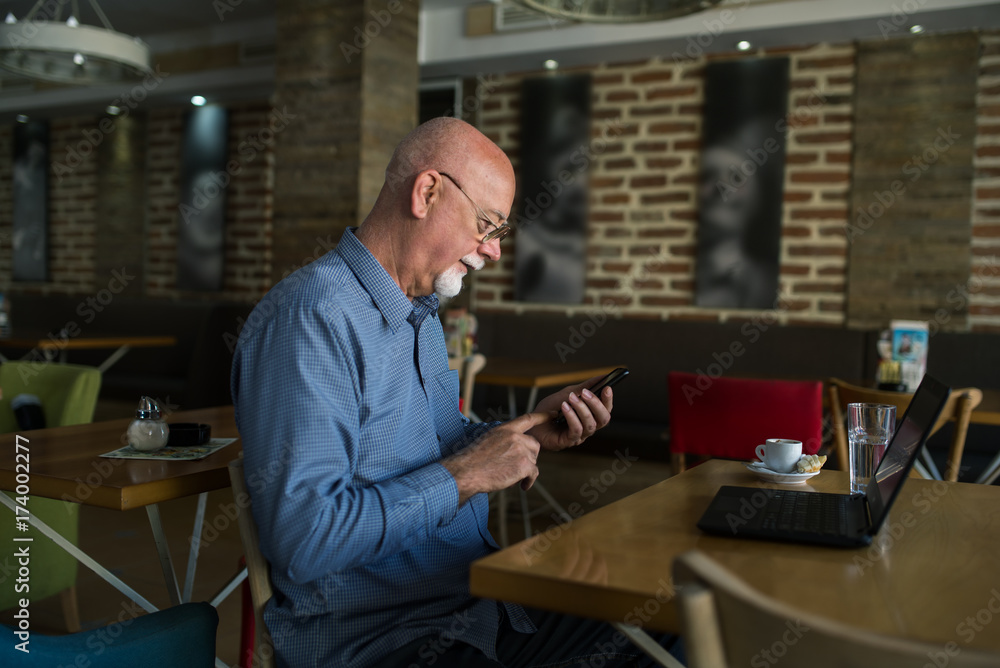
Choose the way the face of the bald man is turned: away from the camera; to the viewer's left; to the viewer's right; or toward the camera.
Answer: to the viewer's right

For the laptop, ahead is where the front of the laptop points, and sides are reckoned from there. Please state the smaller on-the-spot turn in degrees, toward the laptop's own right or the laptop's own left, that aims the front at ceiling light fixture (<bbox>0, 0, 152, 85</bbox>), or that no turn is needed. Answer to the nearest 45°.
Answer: approximately 45° to the laptop's own right

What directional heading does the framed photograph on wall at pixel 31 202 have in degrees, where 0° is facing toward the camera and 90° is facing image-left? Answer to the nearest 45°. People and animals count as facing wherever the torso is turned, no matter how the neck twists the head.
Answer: approximately 0°

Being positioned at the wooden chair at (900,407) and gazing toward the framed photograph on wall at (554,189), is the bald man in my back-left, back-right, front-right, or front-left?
back-left

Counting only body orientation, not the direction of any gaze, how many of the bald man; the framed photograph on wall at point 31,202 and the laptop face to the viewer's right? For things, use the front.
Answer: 1

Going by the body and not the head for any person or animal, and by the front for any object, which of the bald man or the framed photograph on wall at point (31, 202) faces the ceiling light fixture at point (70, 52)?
the framed photograph on wall

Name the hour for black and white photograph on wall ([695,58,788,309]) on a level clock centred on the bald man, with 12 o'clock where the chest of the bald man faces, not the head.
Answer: The black and white photograph on wall is roughly at 10 o'clock from the bald man.

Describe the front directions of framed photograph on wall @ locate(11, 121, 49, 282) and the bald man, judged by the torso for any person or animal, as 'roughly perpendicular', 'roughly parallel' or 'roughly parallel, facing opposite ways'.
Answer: roughly perpendicular

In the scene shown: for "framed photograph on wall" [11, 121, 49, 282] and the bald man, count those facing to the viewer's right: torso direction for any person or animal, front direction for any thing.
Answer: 1

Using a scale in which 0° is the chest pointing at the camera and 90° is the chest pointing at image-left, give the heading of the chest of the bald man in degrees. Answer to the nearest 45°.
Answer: approximately 270°

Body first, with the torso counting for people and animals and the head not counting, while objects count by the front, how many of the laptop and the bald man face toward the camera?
0

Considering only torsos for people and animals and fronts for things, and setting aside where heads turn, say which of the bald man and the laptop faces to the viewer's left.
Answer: the laptop

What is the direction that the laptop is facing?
to the viewer's left

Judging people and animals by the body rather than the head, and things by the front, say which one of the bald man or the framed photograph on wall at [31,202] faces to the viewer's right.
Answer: the bald man

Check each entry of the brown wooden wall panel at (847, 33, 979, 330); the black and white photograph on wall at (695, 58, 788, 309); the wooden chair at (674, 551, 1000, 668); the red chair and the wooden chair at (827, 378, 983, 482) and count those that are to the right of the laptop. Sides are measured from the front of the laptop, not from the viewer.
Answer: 4
